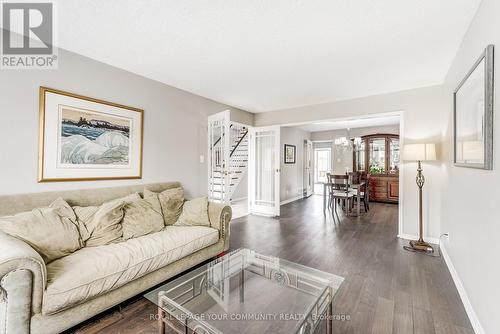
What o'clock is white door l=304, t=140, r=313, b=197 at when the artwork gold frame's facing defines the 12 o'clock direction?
The white door is roughly at 10 o'clock from the artwork gold frame.

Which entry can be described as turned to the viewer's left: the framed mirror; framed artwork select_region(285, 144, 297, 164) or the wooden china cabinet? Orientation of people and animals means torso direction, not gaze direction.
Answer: the framed mirror

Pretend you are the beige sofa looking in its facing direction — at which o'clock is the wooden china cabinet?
The wooden china cabinet is roughly at 10 o'clock from the beige sofa.

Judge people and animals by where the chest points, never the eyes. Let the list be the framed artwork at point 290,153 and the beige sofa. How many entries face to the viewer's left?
0

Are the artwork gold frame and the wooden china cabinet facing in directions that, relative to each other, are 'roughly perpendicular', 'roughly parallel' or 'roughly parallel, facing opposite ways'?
roughly perpendicular

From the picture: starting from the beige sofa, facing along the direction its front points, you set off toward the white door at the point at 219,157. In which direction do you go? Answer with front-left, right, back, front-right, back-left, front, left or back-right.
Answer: left

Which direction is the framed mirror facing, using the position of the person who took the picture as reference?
facing to the left of the viewer

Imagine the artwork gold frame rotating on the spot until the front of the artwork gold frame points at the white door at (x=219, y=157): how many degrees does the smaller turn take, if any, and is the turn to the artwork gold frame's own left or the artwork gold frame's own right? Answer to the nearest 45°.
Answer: approximately 45° to the artwork gold frame's own left

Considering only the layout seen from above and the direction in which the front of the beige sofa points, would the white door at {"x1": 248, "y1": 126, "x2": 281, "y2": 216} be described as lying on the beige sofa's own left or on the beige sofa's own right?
on the beige sofa's own left

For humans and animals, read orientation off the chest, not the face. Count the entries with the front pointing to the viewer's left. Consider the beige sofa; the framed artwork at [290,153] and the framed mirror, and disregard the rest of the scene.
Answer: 1

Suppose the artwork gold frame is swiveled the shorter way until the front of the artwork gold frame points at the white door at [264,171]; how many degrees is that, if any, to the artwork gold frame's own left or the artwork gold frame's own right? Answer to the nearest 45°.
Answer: approximately 45° to the artwork gold frame's own left

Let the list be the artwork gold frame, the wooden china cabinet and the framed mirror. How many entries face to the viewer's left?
1

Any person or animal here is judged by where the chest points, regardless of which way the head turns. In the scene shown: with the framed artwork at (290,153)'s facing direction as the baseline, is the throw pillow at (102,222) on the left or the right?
on its right
